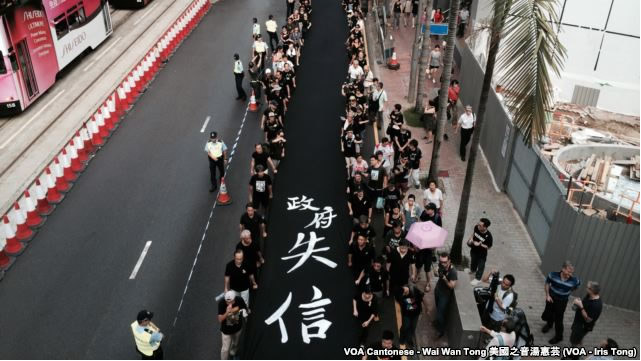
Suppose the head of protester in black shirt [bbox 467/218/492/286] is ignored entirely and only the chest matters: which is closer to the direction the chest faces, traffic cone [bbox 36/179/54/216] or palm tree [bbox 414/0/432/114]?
the traffic cone

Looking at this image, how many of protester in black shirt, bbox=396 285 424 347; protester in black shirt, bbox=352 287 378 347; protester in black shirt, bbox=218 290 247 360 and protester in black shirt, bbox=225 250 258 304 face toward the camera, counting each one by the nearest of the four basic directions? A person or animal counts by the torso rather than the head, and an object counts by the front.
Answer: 4

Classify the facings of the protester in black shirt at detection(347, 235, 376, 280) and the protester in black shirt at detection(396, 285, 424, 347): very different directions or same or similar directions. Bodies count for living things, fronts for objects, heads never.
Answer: same or similar directions

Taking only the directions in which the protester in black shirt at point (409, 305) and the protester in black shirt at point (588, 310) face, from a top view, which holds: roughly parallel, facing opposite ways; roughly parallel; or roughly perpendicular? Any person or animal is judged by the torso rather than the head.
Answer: roughly perpendicular

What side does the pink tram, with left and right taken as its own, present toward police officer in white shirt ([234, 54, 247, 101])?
left

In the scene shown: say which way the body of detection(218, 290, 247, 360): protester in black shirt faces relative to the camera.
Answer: toward the camera

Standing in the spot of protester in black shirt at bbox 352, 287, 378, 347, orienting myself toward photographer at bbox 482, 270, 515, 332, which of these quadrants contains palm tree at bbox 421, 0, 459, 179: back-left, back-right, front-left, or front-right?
front-left

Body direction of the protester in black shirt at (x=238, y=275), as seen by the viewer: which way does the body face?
toward the camera

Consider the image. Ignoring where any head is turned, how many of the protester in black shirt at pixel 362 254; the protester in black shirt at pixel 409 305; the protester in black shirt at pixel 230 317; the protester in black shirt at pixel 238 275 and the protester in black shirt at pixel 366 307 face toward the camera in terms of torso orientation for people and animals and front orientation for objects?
5

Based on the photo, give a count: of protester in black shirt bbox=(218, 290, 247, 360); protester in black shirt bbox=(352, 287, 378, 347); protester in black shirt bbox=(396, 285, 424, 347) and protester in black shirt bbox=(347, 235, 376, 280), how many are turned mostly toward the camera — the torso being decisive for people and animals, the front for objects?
4

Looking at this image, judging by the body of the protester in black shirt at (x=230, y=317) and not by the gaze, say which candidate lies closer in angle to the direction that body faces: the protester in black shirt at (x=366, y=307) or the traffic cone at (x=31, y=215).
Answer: the protester in black shirt

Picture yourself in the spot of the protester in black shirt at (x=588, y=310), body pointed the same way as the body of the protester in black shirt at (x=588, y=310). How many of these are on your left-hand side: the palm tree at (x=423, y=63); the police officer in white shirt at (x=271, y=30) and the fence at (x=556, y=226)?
0

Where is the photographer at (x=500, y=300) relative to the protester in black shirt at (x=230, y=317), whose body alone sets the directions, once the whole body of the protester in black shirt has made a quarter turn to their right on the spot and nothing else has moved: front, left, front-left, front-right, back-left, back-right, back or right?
back

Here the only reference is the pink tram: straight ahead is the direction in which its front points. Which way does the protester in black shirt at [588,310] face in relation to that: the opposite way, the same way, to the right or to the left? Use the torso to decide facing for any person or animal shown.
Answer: to the right
